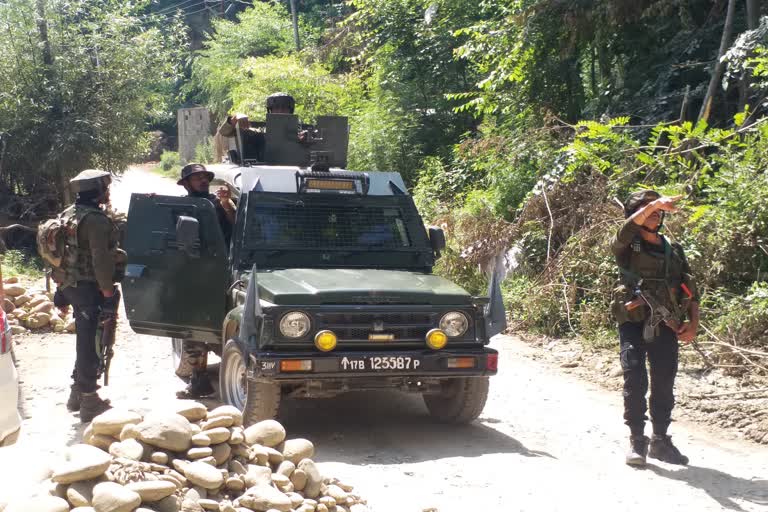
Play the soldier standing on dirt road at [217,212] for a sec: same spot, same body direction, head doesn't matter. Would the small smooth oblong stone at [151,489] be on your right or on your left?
on your right

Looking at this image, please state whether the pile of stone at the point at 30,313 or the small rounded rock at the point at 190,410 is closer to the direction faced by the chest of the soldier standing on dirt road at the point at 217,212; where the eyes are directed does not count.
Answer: the small rounded rock

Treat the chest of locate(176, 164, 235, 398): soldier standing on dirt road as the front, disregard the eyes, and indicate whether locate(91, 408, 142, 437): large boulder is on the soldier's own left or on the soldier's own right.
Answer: on the soldier's own right

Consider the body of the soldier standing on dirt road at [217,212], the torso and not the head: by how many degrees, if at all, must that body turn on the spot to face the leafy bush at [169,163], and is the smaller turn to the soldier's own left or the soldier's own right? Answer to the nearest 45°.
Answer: approximately 135° to the soldier's own left

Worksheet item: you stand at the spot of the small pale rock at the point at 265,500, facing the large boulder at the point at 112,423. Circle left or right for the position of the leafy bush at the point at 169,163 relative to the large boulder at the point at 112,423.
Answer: right

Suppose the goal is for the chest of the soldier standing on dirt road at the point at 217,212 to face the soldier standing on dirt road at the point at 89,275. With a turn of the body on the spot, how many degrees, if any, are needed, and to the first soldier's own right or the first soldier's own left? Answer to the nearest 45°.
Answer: approximately 90° to the first soldier's own right

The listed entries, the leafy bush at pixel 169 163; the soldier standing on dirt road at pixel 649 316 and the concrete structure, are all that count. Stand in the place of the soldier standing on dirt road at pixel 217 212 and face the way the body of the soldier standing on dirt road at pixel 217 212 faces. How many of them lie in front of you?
1

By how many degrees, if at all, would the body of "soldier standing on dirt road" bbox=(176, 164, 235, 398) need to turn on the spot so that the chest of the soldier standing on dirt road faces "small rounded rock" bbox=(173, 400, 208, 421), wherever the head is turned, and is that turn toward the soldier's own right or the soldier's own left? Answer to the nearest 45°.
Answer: approximately 45° to the soldier's own right

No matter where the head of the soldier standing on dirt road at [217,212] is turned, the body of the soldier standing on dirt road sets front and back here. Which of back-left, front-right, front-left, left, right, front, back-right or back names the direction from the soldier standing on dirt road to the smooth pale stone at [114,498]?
front-right

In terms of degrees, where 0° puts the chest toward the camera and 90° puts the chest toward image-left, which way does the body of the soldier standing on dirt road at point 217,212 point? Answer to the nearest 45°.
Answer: approximately 315°

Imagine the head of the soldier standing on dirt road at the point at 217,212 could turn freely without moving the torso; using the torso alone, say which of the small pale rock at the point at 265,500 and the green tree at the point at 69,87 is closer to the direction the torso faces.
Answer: the small pale rock

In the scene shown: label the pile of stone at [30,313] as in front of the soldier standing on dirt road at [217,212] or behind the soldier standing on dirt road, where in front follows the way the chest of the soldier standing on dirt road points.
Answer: behind
